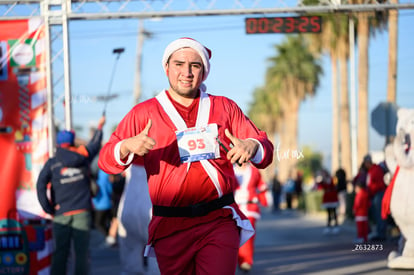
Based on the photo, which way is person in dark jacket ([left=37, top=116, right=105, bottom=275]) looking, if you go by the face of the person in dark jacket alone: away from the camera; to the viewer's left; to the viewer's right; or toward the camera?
away from the camera

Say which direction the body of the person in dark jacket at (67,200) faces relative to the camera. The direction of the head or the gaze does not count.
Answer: away from the camera

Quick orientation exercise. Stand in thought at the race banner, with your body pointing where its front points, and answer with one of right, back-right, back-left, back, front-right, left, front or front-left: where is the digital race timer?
left

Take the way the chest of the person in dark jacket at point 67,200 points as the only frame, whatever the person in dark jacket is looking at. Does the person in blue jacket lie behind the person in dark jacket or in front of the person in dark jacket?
in front

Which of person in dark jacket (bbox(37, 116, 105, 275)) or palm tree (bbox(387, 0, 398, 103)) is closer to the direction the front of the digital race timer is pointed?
the person in dark jacket

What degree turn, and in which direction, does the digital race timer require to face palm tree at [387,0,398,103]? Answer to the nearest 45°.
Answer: approximately 180°

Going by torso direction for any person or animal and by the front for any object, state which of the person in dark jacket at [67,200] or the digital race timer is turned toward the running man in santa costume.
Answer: the digital race timer

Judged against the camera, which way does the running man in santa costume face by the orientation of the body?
toward the camera

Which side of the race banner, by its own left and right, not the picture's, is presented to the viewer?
front

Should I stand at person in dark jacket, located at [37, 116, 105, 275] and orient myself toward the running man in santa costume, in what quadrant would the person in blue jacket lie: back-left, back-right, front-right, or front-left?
back-left
